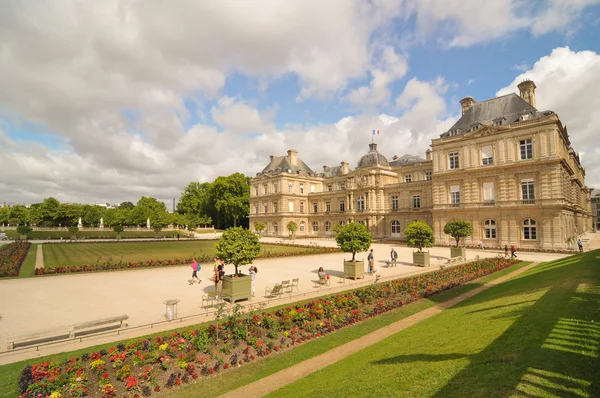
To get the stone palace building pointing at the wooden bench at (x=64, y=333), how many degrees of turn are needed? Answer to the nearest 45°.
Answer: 0° — it already faces it

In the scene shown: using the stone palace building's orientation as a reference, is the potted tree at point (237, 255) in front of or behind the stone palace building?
in front

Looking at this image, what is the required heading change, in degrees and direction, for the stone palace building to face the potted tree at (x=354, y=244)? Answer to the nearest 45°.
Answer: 0° — it already faces it

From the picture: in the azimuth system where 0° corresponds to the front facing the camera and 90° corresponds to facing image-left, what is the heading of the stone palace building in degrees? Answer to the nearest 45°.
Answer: approximately 45°
